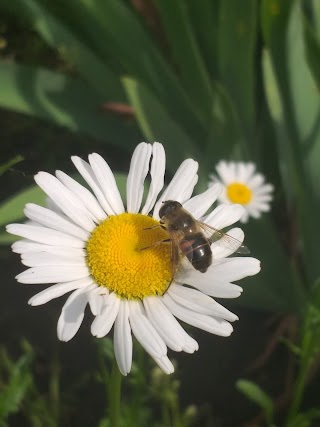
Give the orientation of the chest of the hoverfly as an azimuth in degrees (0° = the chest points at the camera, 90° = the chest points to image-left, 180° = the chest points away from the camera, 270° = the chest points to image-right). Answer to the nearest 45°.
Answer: approximately 135°

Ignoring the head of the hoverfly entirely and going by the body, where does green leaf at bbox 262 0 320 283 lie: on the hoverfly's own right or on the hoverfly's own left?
on the hoverfly's own right
